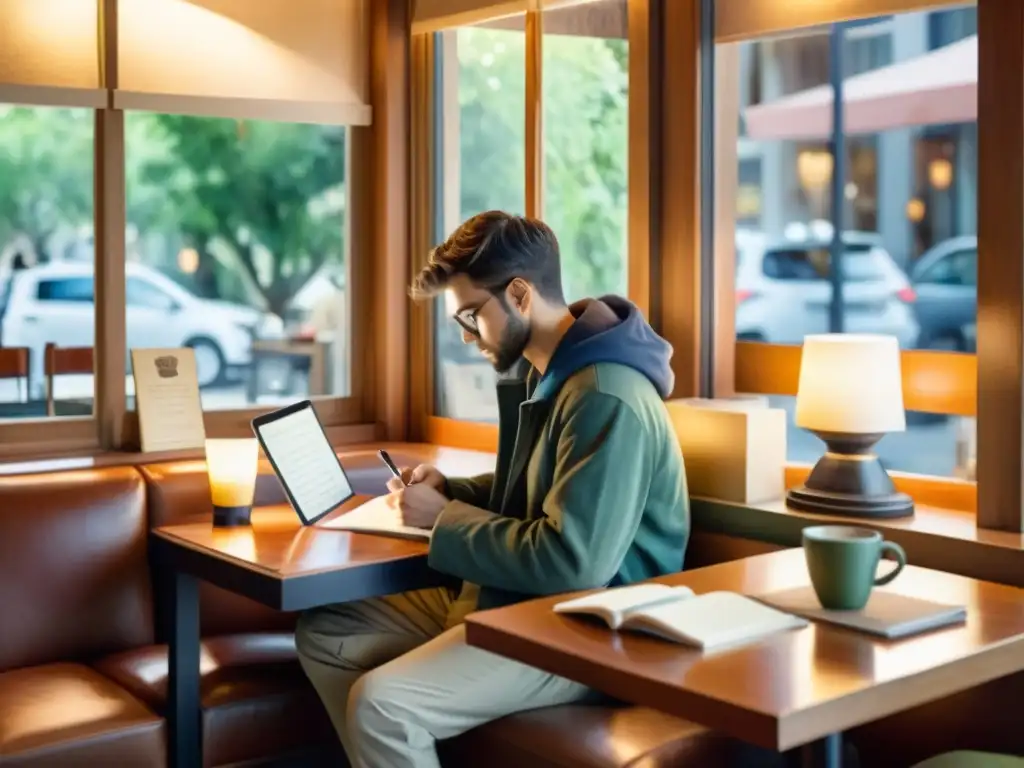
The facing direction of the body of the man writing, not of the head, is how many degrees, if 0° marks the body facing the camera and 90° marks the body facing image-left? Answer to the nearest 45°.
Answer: approximately 90°

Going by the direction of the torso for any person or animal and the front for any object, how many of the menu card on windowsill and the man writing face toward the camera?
1

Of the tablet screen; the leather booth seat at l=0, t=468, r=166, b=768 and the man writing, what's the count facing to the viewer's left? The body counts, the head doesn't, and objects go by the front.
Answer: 1

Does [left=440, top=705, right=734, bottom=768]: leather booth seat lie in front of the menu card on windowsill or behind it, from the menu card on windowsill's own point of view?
in front

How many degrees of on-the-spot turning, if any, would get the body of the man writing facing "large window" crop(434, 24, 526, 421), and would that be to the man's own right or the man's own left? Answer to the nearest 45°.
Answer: approximately 90° to the man's own right

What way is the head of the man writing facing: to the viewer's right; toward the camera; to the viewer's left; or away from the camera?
to the viewer's left
